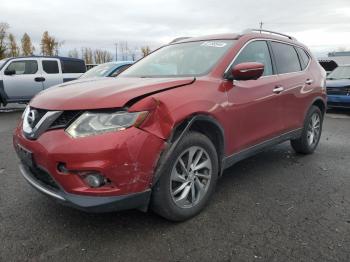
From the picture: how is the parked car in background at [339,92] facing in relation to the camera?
toward the camera

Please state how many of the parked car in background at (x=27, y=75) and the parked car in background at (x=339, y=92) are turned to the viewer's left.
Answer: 1

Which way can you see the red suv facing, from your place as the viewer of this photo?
facing the viewer and to the left of the viewer

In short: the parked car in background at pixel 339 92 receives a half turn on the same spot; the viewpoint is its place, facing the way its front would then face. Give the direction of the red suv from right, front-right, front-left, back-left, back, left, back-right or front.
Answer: back

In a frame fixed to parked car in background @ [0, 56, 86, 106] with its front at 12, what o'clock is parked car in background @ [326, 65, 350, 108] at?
parked car in background @ [326, 65, 350, 108] is roughly at 7 o'clock from parked car in background @ [0, 56, 86, 106].

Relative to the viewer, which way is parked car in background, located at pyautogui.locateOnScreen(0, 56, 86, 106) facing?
to the viewer's left

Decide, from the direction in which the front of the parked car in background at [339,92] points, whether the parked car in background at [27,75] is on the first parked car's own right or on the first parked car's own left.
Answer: on the first parked car's own right

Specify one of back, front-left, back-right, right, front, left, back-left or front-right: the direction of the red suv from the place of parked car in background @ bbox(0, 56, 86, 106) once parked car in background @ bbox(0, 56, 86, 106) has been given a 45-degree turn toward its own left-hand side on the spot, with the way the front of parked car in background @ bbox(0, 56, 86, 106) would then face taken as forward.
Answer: front-left

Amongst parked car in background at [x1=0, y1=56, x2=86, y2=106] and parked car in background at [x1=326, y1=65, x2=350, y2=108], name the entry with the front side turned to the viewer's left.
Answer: parked car in background at [x1=0, y1=56, x2=86, y2=106]
